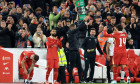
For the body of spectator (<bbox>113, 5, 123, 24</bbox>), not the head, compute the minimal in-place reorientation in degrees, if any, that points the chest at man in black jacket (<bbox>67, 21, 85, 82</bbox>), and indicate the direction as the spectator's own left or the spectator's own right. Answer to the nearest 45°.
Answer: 0° — they already face them

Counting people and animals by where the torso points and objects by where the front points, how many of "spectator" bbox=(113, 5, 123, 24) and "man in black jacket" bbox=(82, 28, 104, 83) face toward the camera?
2

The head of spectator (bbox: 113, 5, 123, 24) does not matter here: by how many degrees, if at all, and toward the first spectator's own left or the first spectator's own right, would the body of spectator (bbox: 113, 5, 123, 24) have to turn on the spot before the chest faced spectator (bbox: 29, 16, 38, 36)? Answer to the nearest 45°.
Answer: approximately 45° to the first spectator's own right

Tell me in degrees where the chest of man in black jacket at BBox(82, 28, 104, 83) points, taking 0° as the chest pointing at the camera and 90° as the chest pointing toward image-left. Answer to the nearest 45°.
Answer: approximately 0°

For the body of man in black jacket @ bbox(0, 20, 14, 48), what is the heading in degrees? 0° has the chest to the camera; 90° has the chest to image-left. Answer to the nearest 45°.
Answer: approximately 315°

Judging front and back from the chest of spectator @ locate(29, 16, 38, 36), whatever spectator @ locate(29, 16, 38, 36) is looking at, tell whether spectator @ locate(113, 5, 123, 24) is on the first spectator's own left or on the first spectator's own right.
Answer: on the first spectator's own left

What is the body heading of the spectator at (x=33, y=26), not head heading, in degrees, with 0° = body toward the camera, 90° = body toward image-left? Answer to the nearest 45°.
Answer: approximately 315°

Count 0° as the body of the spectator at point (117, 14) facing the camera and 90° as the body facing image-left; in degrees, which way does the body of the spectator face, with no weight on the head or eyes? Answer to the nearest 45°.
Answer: approximately 0°

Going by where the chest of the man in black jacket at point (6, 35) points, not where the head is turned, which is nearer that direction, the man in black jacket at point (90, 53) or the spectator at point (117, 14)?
the man in black jacket
